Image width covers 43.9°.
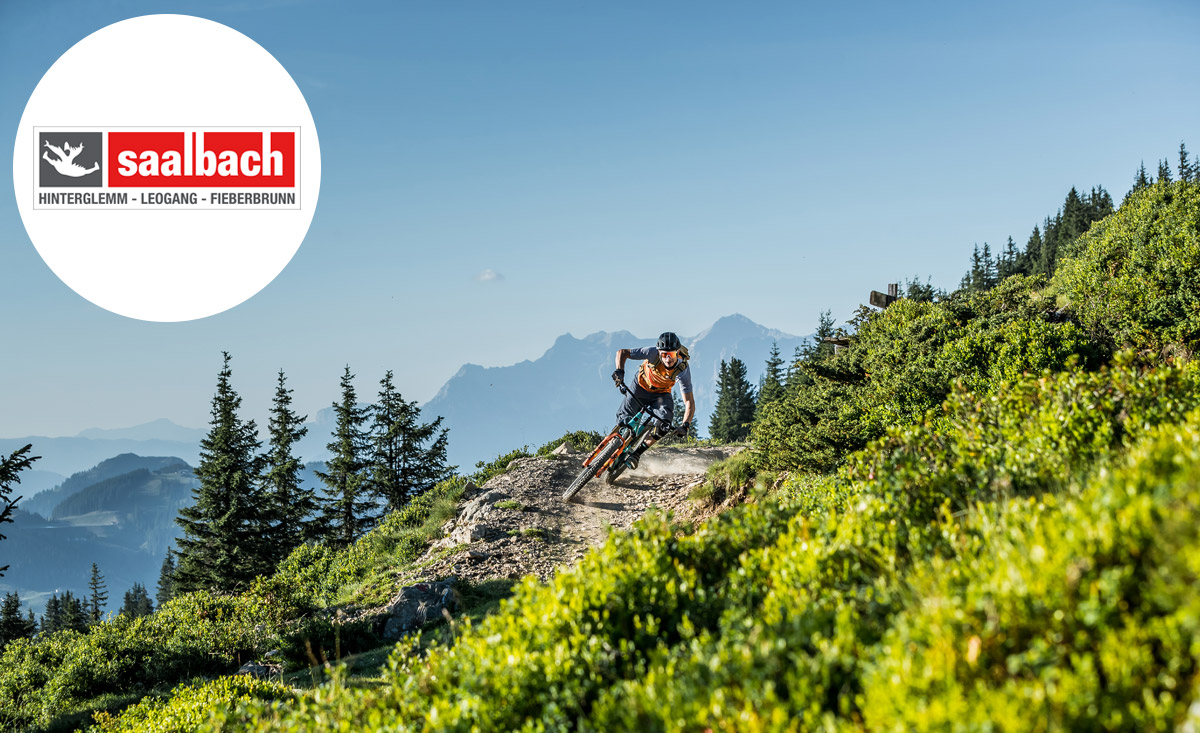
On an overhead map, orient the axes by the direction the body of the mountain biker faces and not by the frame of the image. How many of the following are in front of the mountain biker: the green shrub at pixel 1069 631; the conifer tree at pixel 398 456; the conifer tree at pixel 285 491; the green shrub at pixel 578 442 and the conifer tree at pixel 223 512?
1

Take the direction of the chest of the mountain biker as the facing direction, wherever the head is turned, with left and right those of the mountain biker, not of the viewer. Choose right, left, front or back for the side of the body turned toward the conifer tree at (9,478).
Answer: right

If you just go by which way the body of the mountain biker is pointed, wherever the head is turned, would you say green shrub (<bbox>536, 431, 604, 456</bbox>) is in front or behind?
behind

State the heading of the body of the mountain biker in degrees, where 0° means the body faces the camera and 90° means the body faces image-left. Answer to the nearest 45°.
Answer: approximately 0°

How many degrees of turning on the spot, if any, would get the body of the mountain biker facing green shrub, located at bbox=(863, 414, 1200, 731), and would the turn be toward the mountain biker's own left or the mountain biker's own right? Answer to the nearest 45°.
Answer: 0° — they already face it

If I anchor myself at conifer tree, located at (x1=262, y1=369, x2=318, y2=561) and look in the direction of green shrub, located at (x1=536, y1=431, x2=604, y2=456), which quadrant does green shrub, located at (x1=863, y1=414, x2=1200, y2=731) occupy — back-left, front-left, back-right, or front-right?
front-right

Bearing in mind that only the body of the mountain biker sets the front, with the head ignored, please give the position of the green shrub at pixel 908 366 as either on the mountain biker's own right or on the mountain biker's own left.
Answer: on the mountain biker's own left

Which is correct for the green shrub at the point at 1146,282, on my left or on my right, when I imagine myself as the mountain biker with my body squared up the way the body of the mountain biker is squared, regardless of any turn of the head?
on my left
